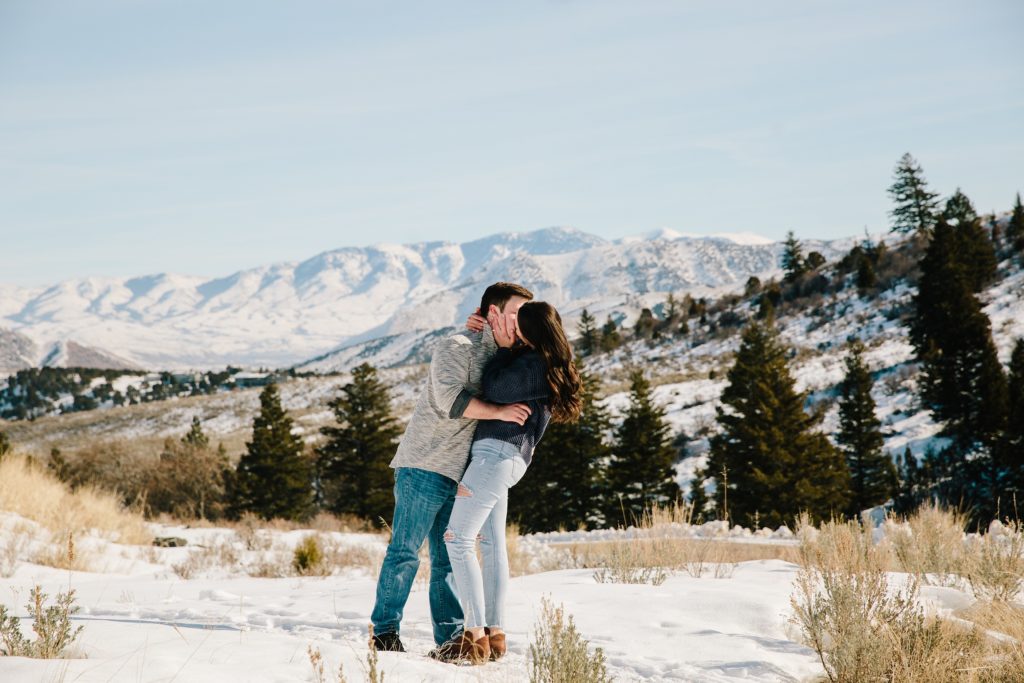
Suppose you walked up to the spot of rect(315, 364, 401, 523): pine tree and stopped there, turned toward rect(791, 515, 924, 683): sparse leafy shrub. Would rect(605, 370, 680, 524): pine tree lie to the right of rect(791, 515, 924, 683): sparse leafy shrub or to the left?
left

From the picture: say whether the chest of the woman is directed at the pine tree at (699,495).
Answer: no

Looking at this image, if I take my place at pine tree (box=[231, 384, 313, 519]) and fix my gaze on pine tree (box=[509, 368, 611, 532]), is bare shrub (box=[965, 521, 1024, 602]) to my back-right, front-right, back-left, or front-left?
front-right

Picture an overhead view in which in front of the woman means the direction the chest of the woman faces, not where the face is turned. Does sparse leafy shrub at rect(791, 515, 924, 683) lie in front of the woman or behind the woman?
behind

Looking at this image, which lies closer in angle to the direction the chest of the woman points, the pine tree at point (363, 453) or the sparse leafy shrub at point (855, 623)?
the pine tree

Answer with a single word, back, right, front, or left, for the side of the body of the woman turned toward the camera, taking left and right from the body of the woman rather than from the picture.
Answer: left

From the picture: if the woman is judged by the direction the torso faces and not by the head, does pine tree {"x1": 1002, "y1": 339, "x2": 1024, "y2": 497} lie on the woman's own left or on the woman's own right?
on the woman's own right

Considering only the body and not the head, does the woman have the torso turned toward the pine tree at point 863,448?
no

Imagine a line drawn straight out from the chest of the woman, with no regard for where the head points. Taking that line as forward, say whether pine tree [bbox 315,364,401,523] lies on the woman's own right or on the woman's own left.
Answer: on the woman's own right

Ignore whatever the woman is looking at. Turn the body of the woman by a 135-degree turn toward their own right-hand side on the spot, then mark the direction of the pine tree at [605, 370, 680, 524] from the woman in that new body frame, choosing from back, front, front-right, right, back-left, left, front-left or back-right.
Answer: front-left

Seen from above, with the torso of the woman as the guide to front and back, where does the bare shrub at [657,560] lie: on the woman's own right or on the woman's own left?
on the woman's own right

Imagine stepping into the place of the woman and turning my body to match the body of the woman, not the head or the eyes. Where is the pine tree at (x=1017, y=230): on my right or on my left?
on my right
